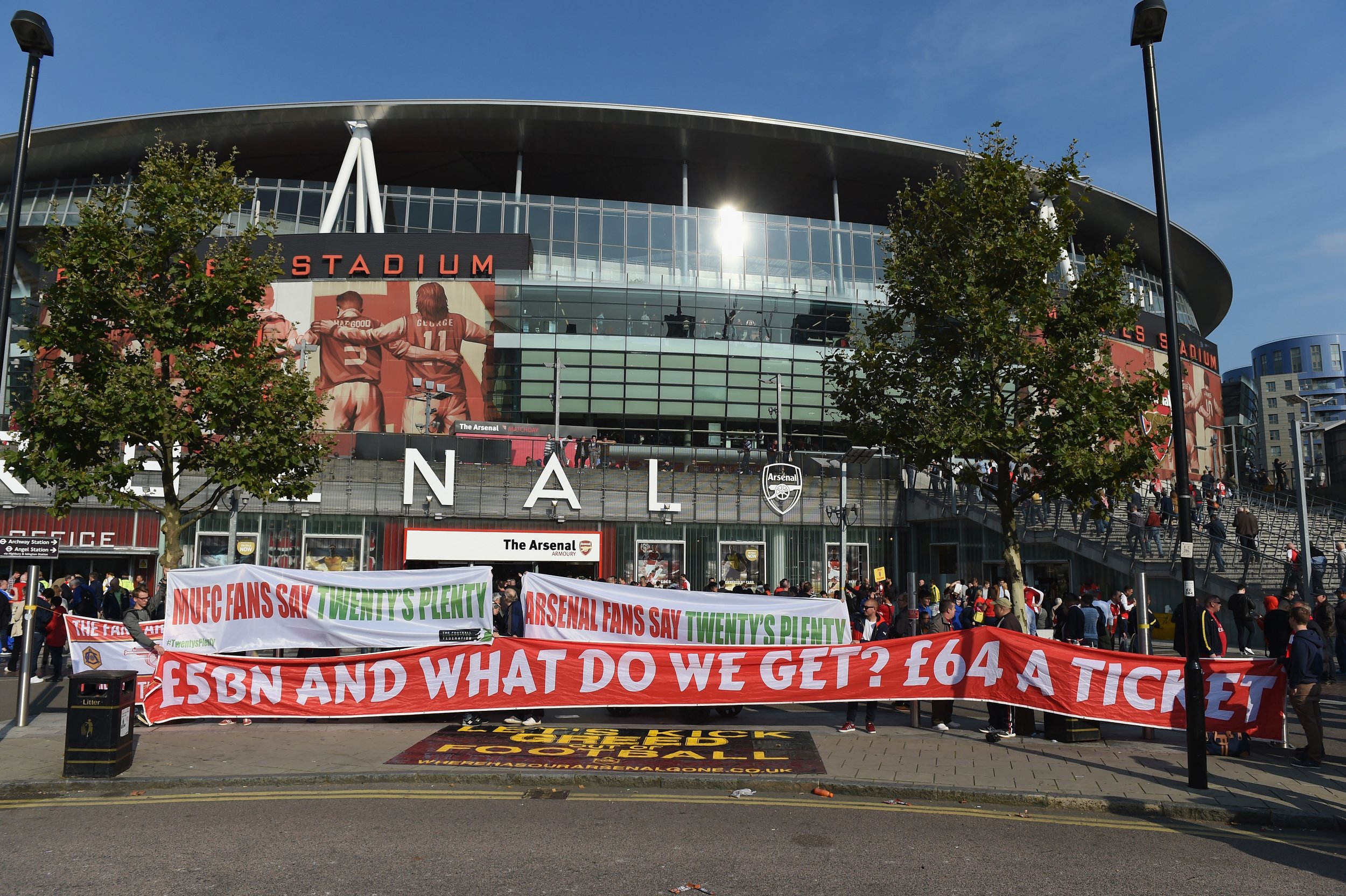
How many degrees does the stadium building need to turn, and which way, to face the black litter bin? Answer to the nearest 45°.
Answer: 0° — it already faces it

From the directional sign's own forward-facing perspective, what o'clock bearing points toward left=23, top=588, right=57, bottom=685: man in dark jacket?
The man in dark jacket is roughly at 6 o'clock from the directional sign.

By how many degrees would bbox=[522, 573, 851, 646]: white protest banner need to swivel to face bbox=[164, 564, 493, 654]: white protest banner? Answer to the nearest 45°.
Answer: approximately 90° to its right

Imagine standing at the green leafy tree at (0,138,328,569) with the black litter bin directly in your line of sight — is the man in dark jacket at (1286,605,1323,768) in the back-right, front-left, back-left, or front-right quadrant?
front-left

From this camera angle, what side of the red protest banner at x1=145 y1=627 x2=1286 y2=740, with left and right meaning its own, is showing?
front

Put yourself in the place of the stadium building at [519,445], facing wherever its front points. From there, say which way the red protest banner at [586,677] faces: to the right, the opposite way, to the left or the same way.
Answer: the same way

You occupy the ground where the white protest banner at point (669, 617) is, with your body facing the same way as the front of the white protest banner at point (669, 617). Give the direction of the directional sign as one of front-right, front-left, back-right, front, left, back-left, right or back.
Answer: right

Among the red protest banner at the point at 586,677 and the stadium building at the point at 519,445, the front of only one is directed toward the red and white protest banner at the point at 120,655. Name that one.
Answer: the stadium building

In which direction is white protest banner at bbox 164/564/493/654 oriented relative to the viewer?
toward the camera

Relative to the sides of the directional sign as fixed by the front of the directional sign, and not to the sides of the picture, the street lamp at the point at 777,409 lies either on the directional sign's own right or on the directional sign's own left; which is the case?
on the directional sign's own left

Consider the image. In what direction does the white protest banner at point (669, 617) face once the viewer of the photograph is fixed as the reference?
facing the viewer

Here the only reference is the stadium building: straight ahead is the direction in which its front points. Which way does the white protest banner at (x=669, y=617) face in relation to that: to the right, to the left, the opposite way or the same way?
the same way

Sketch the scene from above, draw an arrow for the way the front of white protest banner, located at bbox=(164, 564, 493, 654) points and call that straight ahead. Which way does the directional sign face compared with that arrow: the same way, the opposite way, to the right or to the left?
the same way

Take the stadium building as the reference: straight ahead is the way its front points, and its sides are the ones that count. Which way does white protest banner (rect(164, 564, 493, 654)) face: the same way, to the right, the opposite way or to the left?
the same way

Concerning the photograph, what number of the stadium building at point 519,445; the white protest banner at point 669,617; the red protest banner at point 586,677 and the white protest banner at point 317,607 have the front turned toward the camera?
4

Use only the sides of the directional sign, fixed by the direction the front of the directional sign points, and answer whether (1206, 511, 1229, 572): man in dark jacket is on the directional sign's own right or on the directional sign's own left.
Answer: on the directional sign's own left
